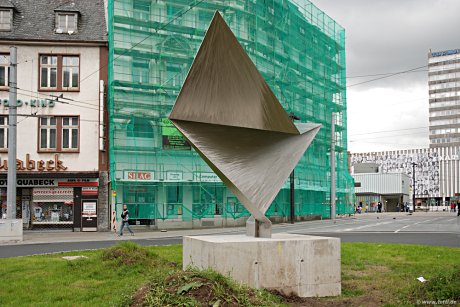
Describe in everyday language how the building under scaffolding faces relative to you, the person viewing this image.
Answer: facing the viewer

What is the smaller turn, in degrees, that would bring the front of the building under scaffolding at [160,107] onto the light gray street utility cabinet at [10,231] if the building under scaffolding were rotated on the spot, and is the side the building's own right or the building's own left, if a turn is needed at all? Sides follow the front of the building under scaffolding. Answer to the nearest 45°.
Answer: approximately 45° to the building's own right

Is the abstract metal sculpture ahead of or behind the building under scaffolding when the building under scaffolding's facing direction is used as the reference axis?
ahead

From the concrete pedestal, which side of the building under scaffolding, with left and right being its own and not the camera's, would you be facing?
front
